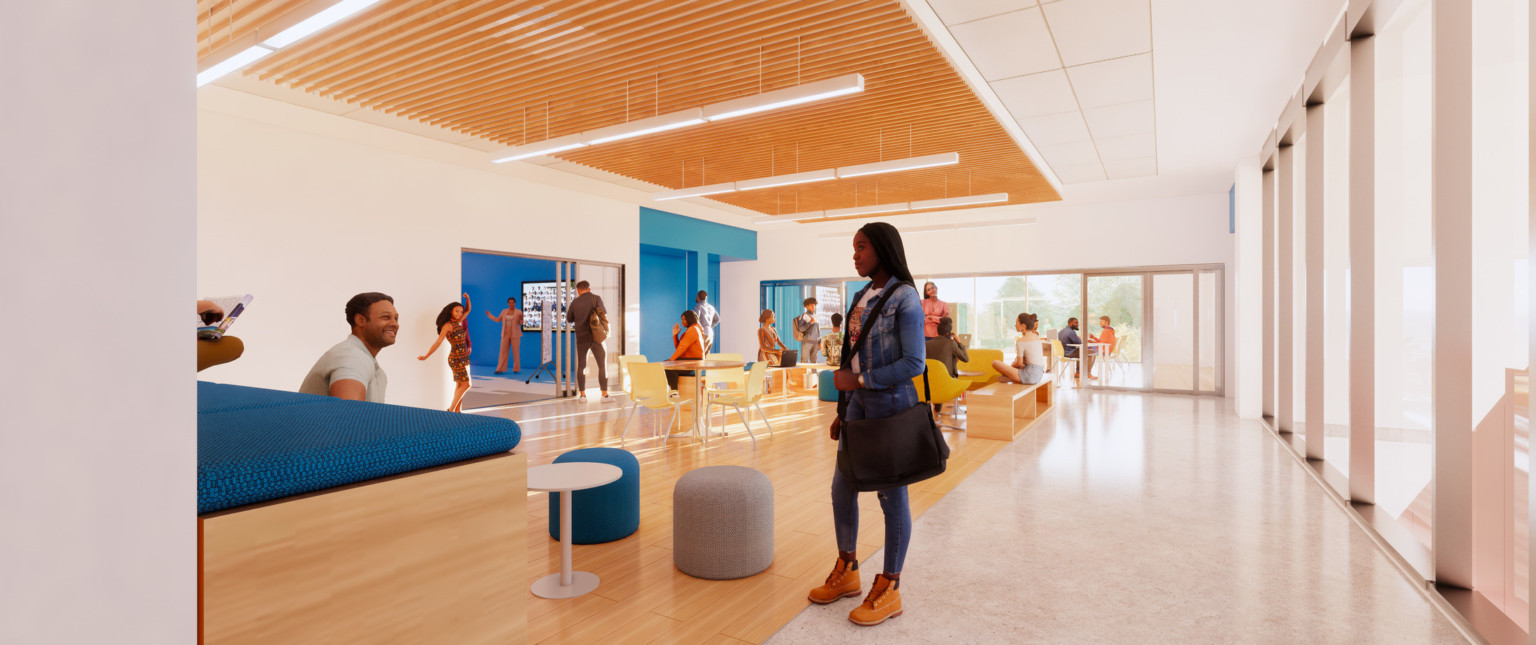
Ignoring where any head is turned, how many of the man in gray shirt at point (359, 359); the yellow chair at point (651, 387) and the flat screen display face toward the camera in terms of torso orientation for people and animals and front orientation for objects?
1

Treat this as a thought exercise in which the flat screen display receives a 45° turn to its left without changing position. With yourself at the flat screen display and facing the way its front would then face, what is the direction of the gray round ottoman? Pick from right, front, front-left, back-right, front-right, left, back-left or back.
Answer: front-right

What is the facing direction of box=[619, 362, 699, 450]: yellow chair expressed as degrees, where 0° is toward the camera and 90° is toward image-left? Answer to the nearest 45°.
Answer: approximately 225°

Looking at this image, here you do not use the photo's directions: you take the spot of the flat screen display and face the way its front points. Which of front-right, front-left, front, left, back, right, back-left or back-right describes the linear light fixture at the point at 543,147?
front

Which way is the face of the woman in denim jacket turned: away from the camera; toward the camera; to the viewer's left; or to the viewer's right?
to the viewer's left

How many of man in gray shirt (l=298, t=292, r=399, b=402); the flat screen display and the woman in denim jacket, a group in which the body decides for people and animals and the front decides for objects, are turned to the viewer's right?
1

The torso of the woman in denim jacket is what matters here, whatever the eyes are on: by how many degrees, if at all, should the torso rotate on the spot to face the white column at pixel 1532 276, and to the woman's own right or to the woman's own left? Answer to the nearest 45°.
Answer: approximately 135° to the woman's own left

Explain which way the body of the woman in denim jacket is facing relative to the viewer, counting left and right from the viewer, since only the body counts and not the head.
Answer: facing the viewer and to the left of the viewer

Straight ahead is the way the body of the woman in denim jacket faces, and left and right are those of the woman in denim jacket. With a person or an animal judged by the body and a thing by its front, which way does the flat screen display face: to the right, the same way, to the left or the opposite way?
to the left

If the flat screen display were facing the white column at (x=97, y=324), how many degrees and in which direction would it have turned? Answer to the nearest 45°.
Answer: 0° — it already faces it

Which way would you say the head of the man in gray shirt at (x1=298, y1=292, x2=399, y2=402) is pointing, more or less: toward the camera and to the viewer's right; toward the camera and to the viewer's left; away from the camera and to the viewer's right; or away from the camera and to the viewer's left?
toward the camera and to the viewer's right

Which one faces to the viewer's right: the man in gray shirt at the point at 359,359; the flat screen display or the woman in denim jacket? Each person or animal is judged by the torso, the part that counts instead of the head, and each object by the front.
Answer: the man in gray shirt

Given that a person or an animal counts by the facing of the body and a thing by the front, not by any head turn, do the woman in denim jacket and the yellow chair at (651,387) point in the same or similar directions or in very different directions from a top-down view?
very different directions

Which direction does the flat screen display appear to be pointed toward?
toward the camera
